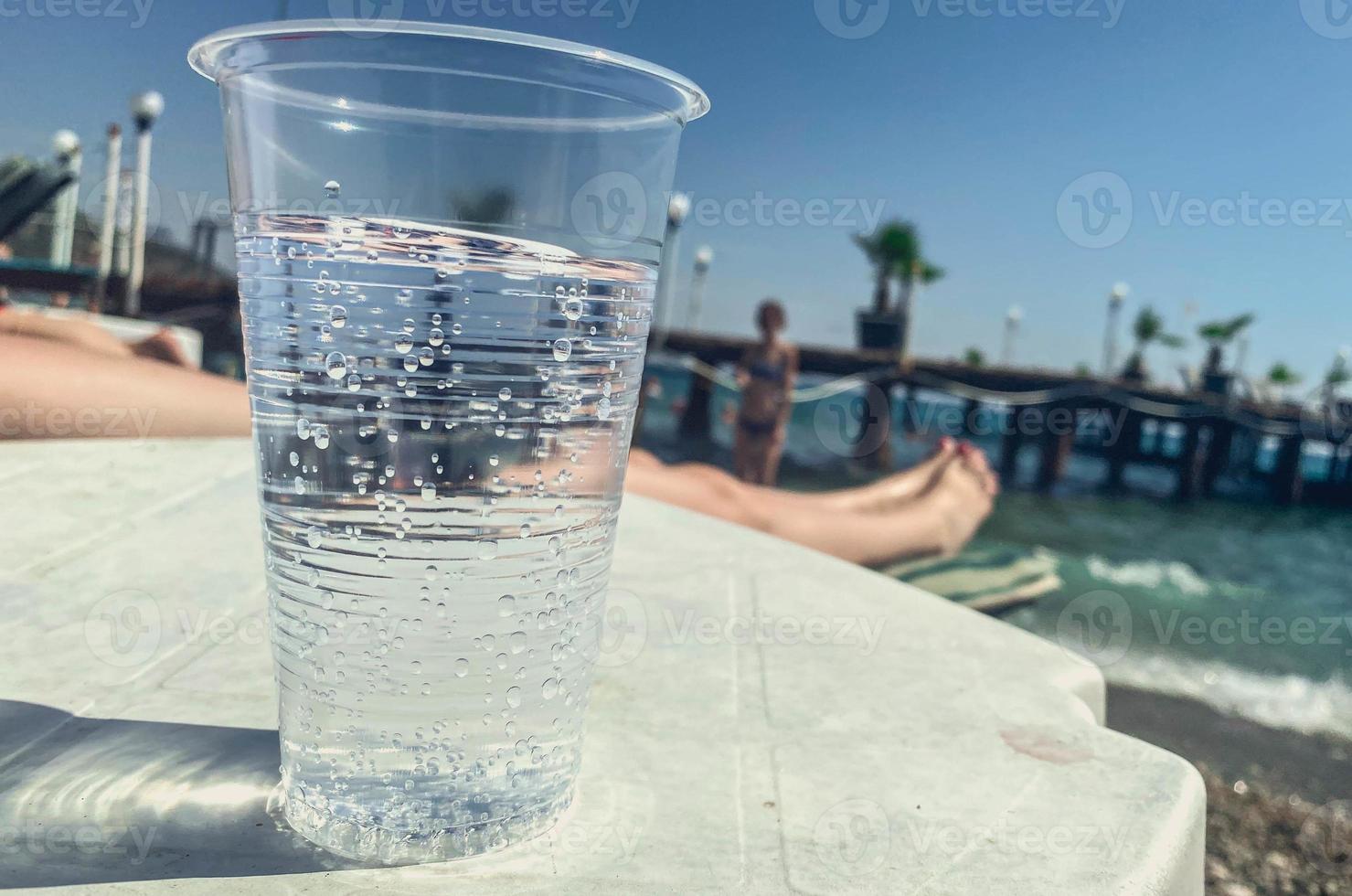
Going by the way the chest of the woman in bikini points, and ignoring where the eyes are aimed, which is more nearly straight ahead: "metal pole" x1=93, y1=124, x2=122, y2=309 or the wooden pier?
the metal pole

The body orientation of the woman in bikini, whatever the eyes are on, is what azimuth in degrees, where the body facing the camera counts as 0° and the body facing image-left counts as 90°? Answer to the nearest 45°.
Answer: approximately 45°

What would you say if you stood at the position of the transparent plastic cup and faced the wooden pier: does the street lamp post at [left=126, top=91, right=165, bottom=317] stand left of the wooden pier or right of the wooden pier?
left

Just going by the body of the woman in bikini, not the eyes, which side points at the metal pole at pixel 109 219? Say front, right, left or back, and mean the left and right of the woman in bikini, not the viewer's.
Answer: right

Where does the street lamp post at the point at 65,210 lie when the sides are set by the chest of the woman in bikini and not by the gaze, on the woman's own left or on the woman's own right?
on the woman's own right

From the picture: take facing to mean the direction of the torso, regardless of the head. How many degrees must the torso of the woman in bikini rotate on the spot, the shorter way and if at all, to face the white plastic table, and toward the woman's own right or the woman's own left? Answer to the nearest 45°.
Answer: approximately 45° to the woman's own left

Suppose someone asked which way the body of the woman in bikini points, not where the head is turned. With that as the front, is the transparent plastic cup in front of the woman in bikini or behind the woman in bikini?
in front

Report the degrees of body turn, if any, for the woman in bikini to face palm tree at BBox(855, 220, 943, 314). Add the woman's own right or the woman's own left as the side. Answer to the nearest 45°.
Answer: approximately 135° to the woman's own right
